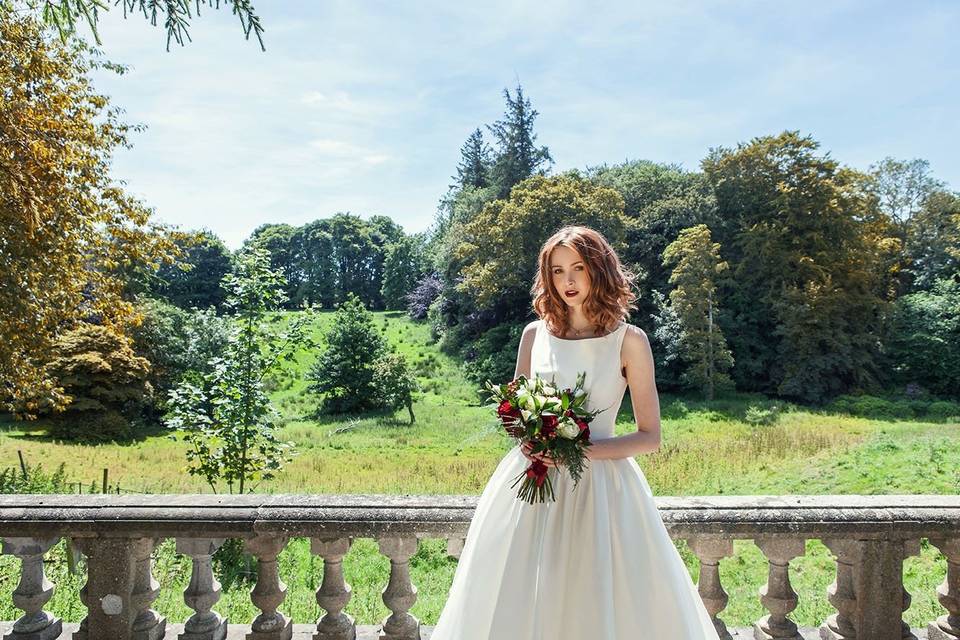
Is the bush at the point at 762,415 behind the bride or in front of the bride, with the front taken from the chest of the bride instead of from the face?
behind

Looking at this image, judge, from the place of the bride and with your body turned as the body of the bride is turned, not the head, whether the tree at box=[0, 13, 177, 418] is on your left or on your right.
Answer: on your right

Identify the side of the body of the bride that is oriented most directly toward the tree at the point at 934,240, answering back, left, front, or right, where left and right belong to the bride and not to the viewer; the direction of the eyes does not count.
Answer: back

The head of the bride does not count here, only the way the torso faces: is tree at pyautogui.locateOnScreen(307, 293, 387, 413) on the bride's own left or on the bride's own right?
on the bride's own right

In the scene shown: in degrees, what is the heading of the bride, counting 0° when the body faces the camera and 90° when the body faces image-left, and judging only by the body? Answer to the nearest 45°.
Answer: approximately 45°

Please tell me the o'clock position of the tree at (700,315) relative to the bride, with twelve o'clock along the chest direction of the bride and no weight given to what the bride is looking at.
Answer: The tree is roughly at 5 o'clock from the bride.

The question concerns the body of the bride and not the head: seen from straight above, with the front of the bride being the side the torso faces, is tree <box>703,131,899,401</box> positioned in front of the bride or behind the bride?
behind

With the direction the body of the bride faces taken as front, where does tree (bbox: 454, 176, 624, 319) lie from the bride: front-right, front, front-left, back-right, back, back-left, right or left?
back-right

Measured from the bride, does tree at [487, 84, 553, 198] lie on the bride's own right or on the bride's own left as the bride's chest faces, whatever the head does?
on the bride's own right

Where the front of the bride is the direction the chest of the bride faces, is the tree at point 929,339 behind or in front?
behind

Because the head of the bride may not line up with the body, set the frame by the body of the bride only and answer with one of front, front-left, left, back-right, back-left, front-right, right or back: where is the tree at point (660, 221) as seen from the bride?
back-right
